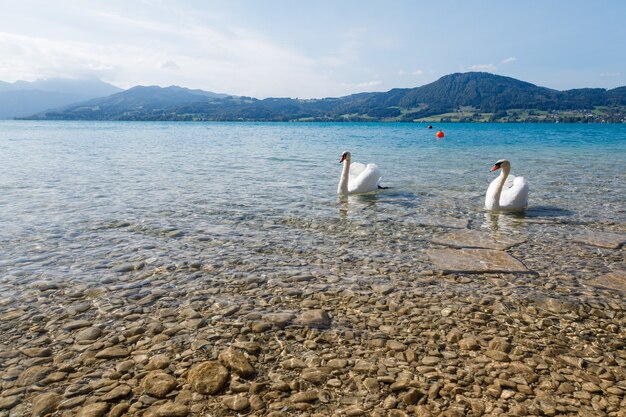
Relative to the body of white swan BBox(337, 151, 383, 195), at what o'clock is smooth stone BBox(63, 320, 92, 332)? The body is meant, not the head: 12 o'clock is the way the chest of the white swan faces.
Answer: The smooth stone is roughly at 11 o'clock from the white swan.

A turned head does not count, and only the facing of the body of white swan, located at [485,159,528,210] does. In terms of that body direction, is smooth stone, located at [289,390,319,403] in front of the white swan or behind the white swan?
in front

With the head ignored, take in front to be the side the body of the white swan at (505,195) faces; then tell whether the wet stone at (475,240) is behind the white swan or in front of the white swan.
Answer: in front

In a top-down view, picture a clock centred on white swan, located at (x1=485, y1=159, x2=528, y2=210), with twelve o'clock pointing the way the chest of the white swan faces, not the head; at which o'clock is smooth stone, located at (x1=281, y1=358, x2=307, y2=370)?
The smooth stone is roughly at 11 o'clock from the white swan.

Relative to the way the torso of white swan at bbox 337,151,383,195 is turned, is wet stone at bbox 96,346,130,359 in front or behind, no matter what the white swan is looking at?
in front

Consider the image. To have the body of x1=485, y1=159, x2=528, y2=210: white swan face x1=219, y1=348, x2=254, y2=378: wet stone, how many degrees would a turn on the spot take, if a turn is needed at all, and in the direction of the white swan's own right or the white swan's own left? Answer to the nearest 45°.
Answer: approximately 45° to the white swan's own left

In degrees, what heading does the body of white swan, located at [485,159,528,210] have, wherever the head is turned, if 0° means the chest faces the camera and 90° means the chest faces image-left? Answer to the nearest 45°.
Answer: approximately 45°

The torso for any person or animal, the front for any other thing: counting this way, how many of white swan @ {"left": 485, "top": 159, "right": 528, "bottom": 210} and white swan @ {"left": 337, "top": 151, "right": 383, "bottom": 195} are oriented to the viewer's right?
0

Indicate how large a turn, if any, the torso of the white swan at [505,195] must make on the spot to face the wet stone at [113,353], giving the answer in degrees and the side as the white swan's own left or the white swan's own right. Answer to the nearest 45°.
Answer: approximately 45° to the white swan's own left

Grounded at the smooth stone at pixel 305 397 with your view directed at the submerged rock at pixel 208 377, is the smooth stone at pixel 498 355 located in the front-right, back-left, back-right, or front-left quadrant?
back-right
